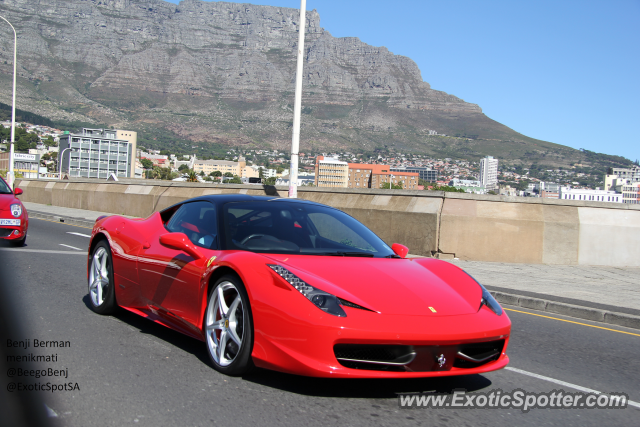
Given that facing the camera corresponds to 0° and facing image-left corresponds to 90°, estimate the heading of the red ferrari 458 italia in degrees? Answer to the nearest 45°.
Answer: approximately 315°

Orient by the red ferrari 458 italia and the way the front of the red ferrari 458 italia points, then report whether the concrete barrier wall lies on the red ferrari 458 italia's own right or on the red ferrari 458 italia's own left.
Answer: on the red ferrari 458 italia's own left

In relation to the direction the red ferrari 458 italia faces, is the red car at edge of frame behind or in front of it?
behind

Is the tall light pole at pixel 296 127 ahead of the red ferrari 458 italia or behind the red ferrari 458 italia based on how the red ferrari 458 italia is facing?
behind

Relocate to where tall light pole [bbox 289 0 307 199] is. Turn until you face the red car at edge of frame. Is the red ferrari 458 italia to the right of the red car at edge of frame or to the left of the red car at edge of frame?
left
